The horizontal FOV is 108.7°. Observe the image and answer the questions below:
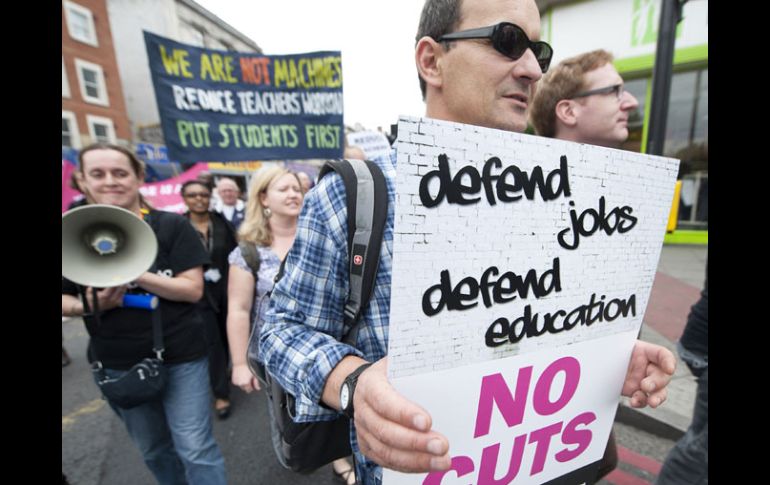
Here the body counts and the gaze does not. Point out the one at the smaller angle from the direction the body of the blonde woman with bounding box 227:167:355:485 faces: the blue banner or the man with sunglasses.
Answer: the man with sunglasses

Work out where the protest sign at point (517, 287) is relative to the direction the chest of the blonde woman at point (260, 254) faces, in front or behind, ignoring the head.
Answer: in front

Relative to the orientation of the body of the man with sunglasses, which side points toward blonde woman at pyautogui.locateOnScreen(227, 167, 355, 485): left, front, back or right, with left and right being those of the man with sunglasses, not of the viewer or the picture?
back

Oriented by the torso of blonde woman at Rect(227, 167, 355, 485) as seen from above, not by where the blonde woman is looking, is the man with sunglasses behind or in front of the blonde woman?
in front

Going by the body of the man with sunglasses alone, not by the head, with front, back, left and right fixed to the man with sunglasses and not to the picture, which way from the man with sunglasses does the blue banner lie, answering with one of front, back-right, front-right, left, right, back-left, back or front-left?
back

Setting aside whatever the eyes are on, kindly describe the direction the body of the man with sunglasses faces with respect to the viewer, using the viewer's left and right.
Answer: facing the viewer and to the right of the viewer

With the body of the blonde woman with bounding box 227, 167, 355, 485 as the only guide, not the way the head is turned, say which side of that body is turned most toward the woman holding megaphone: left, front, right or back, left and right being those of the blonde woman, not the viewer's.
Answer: right

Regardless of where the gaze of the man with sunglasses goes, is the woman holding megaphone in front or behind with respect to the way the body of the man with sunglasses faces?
behind

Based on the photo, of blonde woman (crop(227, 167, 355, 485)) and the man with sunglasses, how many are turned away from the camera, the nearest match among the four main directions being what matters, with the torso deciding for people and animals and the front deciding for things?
0
